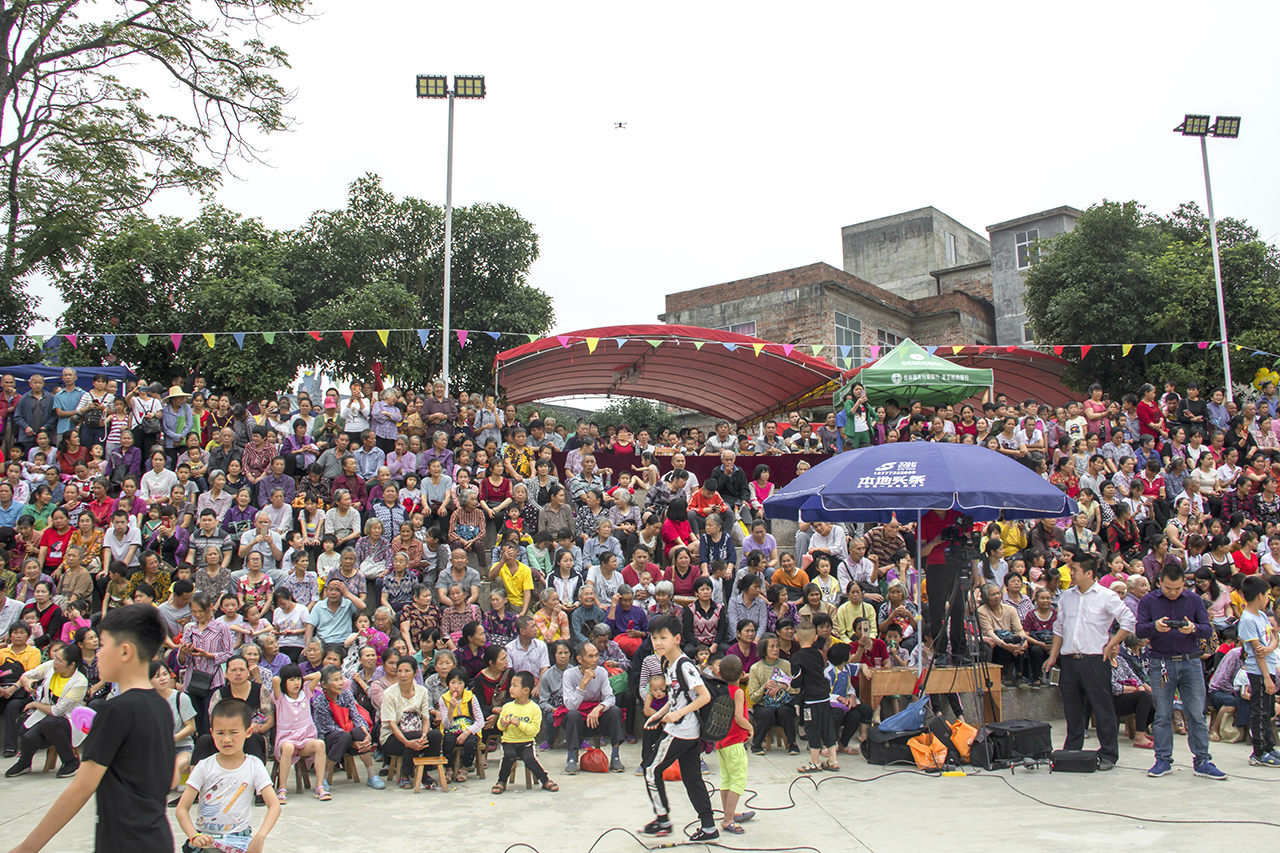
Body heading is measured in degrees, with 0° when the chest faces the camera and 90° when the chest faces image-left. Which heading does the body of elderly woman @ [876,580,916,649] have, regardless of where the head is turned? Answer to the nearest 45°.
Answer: approximately 0°

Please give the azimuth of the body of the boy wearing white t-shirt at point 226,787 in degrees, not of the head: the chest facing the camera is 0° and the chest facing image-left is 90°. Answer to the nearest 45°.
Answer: approximately 0°

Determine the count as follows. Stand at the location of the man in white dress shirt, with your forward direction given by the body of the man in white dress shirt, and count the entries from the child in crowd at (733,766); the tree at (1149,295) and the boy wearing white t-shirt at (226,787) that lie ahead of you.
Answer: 2

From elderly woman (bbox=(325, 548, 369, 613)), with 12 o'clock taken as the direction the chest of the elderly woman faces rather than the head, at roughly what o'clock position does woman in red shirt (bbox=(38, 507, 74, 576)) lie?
The woman in red shirt is roughly at 4 o'clock from the elderly woman.

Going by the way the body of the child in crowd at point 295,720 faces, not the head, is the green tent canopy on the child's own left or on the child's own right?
on the child's own left

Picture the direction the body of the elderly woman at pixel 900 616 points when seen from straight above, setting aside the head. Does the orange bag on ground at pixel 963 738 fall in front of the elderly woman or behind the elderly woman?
in front

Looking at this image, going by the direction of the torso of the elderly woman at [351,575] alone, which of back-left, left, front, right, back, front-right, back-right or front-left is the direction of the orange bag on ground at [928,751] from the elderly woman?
front-left

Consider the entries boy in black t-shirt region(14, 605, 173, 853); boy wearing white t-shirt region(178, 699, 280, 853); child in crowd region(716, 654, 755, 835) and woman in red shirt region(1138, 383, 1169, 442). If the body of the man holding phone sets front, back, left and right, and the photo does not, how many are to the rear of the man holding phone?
1

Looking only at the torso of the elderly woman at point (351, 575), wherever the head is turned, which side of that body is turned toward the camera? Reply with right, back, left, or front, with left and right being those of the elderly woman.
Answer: front

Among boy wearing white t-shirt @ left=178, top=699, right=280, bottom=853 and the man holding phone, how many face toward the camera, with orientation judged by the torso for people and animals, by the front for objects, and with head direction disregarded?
2

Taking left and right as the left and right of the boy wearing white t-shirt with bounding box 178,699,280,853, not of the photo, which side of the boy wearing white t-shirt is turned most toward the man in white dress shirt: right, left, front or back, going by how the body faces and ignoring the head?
left

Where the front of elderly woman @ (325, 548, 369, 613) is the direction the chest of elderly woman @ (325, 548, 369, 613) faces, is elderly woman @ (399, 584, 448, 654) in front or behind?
in front

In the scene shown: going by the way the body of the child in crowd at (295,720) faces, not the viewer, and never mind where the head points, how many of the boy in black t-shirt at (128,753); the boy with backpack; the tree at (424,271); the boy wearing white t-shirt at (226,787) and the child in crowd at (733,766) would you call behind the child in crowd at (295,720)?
1

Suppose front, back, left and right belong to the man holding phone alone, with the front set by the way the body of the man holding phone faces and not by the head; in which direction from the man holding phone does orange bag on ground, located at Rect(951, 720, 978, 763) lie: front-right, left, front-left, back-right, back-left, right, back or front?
right
